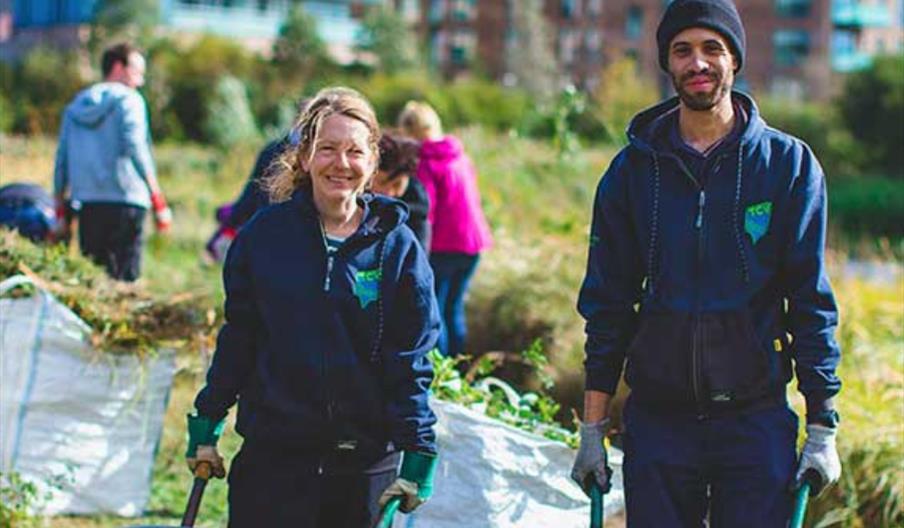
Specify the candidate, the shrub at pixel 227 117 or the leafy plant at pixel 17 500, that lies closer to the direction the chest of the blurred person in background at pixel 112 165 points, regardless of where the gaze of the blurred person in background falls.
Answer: the shrub

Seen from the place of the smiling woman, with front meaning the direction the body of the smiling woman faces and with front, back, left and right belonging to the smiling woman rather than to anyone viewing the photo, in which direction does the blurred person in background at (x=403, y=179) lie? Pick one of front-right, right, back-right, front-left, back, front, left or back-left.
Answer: back

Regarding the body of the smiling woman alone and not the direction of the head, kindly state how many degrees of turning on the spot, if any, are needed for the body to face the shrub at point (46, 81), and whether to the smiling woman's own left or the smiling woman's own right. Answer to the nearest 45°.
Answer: approximately 180°

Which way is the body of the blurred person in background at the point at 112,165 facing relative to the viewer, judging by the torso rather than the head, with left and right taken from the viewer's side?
facing away from the viewer and to the right of the viewer

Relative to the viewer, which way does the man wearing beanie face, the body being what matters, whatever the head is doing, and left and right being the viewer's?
facing the viewer

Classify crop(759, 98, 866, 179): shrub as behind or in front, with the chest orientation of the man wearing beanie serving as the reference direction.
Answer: behind

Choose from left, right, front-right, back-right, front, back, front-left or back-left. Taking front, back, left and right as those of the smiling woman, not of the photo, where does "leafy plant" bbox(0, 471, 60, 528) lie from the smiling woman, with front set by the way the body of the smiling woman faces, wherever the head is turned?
back-right

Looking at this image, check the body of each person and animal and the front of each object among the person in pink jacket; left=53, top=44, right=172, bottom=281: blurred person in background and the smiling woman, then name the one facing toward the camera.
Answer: the smiling woman

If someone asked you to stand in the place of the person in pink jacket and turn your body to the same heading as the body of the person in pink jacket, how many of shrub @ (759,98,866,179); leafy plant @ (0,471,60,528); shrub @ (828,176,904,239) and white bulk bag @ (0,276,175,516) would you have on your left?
2

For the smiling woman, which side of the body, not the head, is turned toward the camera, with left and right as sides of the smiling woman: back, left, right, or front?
front

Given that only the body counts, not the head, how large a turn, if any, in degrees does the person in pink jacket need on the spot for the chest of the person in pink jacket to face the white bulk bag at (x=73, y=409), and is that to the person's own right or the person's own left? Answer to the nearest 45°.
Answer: approximately 90° to the person's own left
